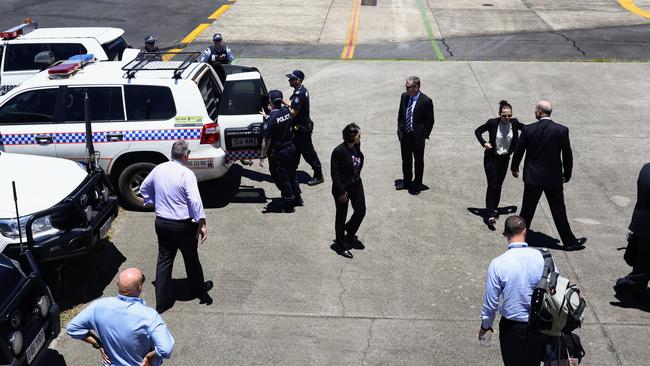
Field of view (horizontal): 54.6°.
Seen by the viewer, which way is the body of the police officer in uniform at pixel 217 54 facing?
toward the camera

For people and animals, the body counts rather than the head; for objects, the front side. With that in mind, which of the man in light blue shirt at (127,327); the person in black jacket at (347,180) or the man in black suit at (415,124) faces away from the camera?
the man in light blue shirt

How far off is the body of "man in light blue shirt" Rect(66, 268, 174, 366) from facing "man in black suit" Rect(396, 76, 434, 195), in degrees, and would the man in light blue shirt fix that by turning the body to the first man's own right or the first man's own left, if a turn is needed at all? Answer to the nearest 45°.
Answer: approximately 45° to the first man's own right

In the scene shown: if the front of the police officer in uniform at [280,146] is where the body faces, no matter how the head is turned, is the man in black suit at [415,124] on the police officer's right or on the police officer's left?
on the police officer's right

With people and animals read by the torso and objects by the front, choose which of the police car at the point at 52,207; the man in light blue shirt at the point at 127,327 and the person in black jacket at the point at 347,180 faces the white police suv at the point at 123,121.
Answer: the man in light blue shirt

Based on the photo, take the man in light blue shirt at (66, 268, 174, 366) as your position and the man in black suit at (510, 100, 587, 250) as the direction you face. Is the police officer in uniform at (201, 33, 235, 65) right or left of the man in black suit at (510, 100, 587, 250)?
left

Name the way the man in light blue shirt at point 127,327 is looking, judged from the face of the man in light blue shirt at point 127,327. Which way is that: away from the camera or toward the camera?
away from the camera

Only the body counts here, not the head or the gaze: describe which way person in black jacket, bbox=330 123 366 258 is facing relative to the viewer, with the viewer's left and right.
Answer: facing the viewer and to the right of the viewer

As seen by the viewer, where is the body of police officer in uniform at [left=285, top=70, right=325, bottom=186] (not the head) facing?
to the viewer's left

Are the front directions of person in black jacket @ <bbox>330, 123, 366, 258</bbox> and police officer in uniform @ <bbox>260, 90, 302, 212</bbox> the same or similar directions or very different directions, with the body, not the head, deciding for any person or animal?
very different directions

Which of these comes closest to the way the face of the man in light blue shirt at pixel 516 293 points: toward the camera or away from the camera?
away from the camera

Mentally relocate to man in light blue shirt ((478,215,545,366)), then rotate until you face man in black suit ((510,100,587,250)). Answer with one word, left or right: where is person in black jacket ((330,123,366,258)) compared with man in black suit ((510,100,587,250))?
left

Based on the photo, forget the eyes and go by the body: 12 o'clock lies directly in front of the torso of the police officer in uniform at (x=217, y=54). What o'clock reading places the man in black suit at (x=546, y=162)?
The man in black suit is roughly at 11 o'clock from the police officer in uniform.

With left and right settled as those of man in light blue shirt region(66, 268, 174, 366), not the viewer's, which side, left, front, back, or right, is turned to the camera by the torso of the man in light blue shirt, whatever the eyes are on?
back

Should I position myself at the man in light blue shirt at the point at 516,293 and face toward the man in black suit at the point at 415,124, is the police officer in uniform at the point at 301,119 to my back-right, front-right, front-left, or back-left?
front-left
